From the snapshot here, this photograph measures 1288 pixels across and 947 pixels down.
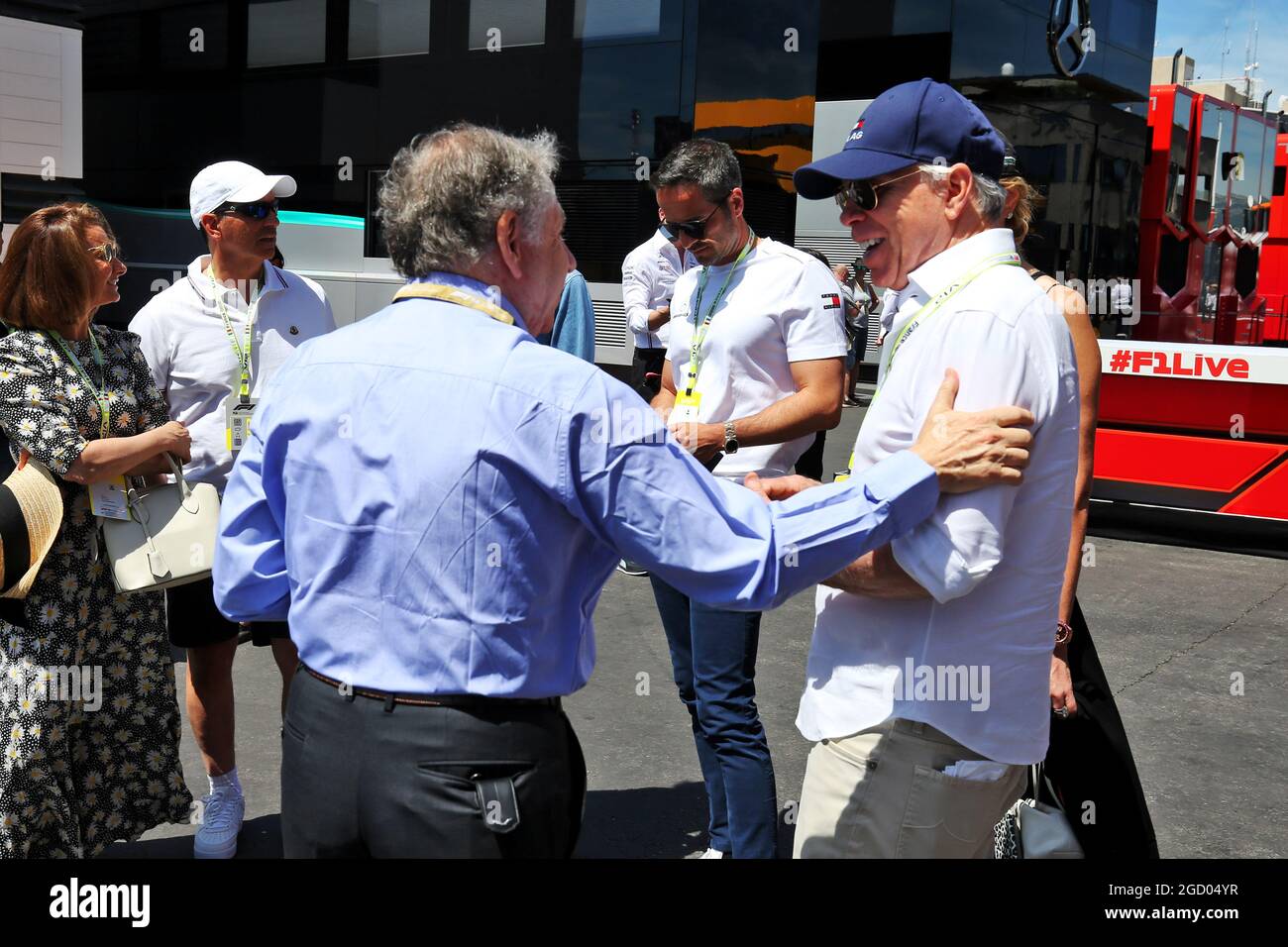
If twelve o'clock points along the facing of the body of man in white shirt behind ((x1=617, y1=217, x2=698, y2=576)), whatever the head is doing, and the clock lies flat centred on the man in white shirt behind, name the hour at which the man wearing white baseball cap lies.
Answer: The man wearing white baseball cap is roughly at 2 o'clock from the man in white shirt behind.

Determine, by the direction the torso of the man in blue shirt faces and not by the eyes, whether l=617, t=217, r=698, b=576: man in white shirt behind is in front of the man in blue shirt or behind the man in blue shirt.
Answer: in front

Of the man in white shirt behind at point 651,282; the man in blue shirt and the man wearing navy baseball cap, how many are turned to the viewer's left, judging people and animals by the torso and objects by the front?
1

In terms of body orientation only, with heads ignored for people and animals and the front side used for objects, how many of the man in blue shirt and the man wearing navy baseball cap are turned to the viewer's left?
1

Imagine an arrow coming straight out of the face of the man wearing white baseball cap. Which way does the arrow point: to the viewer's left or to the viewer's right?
to the viewer's right

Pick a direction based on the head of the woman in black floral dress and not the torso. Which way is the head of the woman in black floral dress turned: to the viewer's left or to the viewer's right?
to the viewer's right

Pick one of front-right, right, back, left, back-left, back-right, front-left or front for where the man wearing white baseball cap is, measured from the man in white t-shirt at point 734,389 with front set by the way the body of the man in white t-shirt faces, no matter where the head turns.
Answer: front-right

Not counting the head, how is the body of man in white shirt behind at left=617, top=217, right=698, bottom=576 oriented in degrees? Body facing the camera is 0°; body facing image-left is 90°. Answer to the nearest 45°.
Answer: approximately 315°

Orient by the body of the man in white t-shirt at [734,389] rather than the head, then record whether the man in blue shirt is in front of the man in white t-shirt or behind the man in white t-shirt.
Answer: in front

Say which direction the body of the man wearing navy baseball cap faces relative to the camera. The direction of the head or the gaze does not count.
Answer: to the viewer's left

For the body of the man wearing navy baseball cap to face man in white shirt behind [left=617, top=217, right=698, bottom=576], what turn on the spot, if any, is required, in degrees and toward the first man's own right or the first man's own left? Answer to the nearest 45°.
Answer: approximately 90° to the first man's own right

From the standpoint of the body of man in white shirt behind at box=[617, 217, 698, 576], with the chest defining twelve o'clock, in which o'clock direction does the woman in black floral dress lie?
The woman in black floral dress is roughly at 2 o'clock from the man in white shirt behind.

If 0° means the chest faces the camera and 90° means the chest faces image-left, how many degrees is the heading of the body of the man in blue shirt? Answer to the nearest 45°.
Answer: approximately 225°

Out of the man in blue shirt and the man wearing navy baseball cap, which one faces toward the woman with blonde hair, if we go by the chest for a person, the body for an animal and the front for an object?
the man in blue shirt

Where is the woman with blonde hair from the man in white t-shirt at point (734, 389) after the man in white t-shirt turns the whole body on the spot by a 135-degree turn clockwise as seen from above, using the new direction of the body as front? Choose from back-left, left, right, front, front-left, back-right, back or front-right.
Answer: back-right
